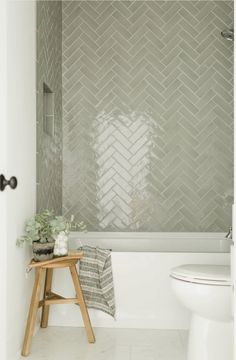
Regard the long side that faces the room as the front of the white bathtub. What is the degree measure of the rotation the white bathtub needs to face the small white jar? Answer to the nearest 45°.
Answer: approximately 45° to its right

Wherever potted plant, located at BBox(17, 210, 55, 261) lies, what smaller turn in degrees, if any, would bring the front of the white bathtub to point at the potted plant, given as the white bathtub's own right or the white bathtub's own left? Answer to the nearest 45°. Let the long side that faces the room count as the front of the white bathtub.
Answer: approximately 45° to the white bathtub's own right

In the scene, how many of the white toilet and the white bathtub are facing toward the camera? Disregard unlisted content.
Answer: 1

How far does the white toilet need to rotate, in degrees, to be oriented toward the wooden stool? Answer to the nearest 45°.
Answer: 0° — it already faces it

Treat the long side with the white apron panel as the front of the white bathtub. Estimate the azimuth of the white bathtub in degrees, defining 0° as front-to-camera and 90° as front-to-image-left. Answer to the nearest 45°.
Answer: approximately 0°

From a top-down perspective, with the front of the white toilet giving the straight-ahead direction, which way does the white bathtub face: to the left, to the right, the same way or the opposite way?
to the left

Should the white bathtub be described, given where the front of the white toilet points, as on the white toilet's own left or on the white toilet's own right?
on the white toilet's own right

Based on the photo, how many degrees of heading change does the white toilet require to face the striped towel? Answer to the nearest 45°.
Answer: approximately 45° to its right

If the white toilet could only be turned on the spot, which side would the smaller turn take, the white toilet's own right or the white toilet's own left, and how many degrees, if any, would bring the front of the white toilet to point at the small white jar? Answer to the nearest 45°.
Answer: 0° — it already faces it

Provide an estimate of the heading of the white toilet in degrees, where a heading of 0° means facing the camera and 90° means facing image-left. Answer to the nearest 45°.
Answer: approximately 90°
